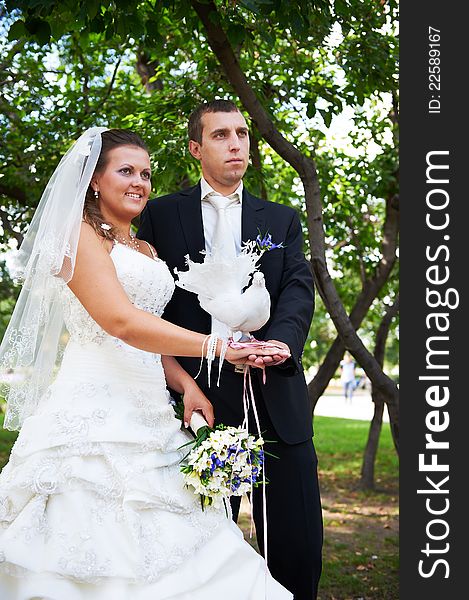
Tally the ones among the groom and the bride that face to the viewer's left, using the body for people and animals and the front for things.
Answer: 0

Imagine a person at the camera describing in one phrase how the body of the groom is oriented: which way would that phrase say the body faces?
toward the camera

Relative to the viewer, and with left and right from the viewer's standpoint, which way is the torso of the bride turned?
facing the viewer and to the right of the viewer

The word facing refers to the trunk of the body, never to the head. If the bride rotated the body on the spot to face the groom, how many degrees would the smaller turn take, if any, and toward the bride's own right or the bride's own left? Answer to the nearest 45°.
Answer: approximately 90° to the bride's own left
